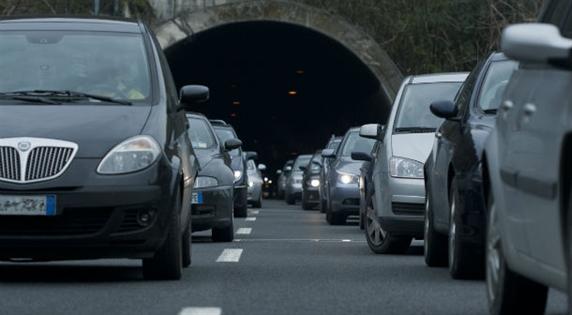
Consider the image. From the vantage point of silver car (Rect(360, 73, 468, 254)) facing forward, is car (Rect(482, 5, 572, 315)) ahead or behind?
ahead

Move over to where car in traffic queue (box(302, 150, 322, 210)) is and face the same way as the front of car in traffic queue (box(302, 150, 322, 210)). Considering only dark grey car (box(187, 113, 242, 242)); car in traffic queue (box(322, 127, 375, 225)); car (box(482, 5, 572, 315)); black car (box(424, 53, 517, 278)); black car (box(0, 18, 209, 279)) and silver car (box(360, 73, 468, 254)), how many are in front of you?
6

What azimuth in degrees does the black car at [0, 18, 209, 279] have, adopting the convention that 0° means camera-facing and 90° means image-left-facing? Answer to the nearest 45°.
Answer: approximately 0°

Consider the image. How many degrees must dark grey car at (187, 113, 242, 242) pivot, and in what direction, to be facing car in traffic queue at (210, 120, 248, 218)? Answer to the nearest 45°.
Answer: approximately 180°

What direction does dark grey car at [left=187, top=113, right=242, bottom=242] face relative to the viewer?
toward the camera

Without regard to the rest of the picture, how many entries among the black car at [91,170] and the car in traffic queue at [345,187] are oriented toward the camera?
2

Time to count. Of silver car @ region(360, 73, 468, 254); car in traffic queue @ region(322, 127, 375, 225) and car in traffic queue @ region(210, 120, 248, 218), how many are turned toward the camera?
3

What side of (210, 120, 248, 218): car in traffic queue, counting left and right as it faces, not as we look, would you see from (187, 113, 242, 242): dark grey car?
front

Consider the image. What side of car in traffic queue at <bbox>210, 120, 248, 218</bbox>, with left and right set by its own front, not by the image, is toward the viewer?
front

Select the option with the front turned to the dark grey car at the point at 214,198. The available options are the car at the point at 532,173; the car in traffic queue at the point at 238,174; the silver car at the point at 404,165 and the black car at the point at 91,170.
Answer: the car in traffic queue

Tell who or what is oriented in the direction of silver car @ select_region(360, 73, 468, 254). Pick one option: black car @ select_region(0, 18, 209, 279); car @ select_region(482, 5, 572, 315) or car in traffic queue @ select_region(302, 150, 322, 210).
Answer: the car in traffic queue

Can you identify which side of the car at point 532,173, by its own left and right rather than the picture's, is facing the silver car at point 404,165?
back
